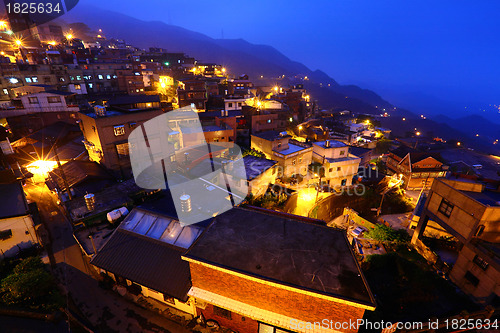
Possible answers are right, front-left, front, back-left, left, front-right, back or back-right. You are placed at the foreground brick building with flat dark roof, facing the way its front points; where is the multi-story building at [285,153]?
back

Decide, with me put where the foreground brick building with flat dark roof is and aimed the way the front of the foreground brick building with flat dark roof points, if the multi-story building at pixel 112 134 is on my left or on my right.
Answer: on my right

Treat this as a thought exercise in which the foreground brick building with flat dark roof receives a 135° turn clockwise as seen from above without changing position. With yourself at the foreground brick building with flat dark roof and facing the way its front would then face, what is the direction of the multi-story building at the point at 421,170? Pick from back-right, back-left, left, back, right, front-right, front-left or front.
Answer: right

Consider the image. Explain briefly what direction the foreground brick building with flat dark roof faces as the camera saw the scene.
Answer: facing the viewer

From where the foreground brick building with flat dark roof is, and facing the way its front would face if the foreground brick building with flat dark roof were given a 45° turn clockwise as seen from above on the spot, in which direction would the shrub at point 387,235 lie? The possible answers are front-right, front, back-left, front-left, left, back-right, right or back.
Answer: back

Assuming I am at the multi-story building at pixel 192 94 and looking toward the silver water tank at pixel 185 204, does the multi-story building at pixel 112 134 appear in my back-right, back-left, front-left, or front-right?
front-right

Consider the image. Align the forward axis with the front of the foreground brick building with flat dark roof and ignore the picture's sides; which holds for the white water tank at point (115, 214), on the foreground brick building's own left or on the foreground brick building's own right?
on the foreground brick building's own right

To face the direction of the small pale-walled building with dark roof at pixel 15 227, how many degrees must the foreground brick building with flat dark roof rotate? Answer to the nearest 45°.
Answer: approximately 90° to its right

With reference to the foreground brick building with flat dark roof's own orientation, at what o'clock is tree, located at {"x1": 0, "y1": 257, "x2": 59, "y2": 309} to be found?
The tree is roughly at 3 o'clock from the foreground brick building with flat dark roof.

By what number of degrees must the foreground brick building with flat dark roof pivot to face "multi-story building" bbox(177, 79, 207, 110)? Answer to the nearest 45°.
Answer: approximately 135° to its right

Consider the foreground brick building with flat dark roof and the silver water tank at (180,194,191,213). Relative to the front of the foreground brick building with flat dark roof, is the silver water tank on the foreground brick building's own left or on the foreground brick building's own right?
on the foreground brick building's own right

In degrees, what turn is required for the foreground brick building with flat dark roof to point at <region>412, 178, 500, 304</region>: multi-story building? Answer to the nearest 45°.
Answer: approximately 135° to its left

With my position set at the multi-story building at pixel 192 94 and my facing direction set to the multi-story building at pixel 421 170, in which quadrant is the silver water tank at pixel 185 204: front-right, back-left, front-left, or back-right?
front-right
